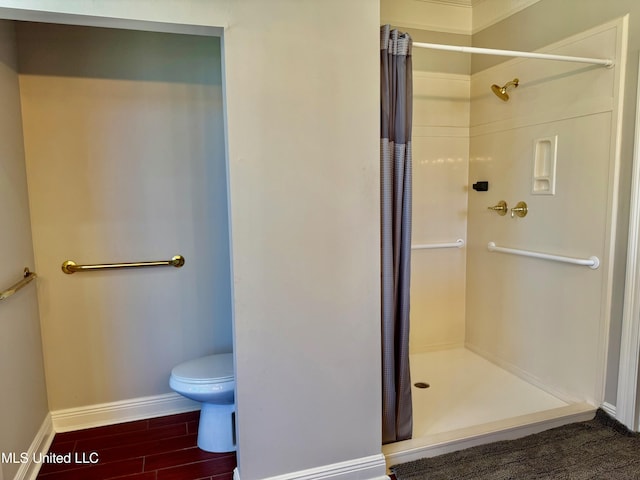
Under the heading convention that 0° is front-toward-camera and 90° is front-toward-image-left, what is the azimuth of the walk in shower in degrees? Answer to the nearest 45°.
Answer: approximately 315°

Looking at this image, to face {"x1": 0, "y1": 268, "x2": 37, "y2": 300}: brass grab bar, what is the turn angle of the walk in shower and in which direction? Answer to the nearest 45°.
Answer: approximately 90° to its right

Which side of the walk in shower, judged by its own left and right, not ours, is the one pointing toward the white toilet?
right

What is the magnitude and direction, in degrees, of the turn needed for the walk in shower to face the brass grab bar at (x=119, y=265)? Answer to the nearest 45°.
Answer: approximately 90° to its right
